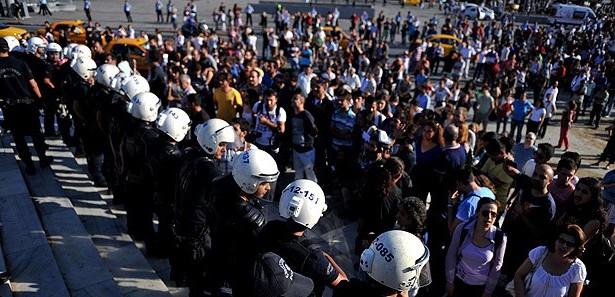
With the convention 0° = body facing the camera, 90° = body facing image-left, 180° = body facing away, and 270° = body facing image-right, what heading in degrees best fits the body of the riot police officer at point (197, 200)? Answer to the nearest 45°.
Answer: approximately 270°

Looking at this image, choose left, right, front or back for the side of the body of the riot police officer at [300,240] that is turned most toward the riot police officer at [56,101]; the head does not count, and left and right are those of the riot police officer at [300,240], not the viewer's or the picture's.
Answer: left

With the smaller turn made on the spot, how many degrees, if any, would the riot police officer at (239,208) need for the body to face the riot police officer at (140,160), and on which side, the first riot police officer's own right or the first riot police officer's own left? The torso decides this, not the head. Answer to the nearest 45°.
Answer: approximately 135° to the first riot police officer's own left

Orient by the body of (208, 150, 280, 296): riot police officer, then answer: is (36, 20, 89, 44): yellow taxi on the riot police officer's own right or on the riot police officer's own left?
on the riot police officer's own left

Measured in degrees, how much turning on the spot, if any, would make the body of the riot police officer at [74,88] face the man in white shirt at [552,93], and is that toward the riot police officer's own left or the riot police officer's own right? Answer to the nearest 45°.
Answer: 0° — they already face them

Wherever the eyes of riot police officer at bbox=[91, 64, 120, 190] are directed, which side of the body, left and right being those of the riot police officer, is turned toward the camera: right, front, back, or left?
right

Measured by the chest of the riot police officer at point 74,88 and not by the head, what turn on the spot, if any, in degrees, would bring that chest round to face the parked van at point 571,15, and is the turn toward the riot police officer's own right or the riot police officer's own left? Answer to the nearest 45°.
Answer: approximately 45° to the riot police officer's own left

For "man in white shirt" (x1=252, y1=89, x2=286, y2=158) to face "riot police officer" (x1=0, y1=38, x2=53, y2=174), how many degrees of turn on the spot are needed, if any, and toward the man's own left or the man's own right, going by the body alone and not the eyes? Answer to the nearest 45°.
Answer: approximately 90° to the man's own right

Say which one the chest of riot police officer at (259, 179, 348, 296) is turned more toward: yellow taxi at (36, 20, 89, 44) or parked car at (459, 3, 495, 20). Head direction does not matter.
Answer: the parked car

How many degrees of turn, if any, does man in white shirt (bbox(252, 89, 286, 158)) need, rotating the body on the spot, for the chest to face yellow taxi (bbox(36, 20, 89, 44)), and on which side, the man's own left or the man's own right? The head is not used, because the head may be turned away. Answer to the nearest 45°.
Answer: approximately 135° to the man's own right

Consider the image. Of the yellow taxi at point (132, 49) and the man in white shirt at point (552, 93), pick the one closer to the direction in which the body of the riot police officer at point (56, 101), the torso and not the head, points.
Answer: the man in white shirt

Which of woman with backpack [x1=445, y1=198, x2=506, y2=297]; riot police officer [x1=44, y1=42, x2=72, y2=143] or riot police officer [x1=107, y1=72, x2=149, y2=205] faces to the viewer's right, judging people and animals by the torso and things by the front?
riot police officer [x1=107, y1=72, x2=149, y2=205]
